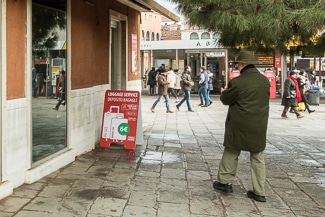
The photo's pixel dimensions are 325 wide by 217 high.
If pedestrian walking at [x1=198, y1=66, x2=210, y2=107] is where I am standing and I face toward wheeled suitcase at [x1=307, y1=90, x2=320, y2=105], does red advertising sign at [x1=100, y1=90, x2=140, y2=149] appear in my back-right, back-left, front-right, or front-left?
back-right

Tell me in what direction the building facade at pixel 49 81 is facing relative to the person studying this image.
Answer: facing the viewer and to the right of the viewer

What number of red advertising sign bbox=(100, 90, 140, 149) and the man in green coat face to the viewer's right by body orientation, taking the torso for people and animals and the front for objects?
0

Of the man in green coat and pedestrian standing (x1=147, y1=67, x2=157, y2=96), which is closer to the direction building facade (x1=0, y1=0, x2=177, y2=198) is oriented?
the man in green coat

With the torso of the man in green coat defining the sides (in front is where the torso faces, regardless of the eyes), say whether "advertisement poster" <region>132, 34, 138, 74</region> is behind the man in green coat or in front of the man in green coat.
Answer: in front

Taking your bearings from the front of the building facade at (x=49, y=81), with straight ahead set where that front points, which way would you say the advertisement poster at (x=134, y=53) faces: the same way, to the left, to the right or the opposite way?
the same way

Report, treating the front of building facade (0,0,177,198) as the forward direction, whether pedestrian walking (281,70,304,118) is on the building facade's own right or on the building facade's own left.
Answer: on the building facade's own left

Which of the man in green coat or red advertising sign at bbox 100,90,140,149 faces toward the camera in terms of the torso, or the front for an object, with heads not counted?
the red advertising sign

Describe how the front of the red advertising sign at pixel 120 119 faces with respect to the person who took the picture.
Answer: facing the viewer

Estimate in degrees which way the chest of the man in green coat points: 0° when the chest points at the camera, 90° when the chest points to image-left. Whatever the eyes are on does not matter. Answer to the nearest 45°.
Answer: approximately 135°
